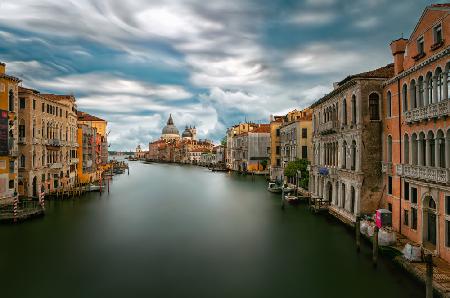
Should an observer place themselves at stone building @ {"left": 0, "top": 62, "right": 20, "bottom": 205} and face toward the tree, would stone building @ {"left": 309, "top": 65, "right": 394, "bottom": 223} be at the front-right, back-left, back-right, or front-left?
front-right

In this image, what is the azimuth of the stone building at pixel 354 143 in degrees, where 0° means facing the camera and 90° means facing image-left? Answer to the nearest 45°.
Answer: approximately 45°

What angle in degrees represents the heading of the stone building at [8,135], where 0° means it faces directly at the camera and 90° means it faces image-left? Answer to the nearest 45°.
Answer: approximately 315°

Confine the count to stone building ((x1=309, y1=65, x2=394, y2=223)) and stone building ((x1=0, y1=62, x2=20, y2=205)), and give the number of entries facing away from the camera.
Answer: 0

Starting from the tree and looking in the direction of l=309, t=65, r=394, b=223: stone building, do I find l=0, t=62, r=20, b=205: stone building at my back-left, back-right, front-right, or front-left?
front-right

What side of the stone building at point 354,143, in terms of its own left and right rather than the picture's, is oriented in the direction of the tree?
right

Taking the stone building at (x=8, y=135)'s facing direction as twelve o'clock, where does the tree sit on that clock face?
The tree is roughly at 11 o'clock from the stone building.

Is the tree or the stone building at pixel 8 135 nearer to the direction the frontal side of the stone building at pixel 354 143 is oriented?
the stone building

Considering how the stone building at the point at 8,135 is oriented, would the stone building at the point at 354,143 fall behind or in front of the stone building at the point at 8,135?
in front
